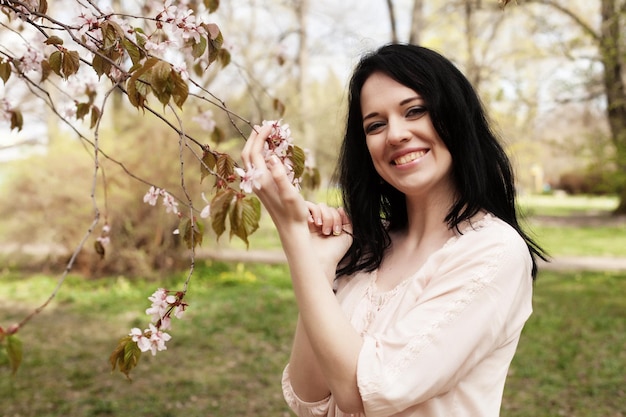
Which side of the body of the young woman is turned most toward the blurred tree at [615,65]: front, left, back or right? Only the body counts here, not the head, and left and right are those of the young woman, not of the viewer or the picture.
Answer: back

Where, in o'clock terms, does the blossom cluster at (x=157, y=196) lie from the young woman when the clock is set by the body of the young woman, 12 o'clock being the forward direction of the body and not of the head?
The blossom cluster is roughly at 2 o'clock from the young woman.

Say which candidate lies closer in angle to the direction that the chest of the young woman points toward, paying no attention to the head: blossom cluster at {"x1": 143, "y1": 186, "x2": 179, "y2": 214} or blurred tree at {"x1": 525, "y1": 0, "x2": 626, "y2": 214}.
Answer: the blossom cluster

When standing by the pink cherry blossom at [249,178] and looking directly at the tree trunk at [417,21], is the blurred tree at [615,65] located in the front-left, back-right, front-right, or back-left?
front-right

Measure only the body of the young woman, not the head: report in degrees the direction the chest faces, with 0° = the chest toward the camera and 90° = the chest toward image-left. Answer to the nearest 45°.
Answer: approximately 45°

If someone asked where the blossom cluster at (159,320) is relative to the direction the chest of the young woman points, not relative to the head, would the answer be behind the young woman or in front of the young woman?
in front

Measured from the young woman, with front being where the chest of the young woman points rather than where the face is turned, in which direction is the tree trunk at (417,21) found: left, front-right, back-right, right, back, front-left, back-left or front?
back-right

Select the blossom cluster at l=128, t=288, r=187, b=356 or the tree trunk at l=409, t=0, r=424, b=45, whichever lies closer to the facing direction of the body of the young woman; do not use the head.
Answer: the blossom cluster

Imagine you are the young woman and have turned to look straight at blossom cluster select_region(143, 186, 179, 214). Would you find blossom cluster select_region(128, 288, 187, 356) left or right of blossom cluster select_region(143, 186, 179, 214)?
left
